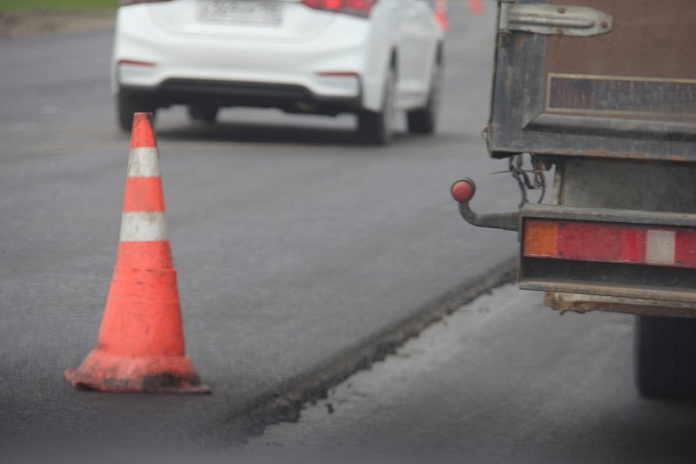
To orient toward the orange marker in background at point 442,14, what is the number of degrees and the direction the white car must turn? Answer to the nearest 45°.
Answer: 0° — it already faces it

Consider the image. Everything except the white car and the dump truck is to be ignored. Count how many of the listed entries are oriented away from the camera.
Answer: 2

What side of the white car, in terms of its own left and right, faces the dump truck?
back

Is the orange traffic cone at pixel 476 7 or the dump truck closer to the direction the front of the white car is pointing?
the orange traffic cone

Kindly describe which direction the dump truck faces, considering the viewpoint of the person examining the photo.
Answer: facing away from the viewer

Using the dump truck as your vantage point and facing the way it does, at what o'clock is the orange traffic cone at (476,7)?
The orange traffic cone is roughly at 12 o'clock from the dump truck.

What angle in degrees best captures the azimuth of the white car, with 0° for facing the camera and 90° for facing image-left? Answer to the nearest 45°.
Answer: approximately 180°
